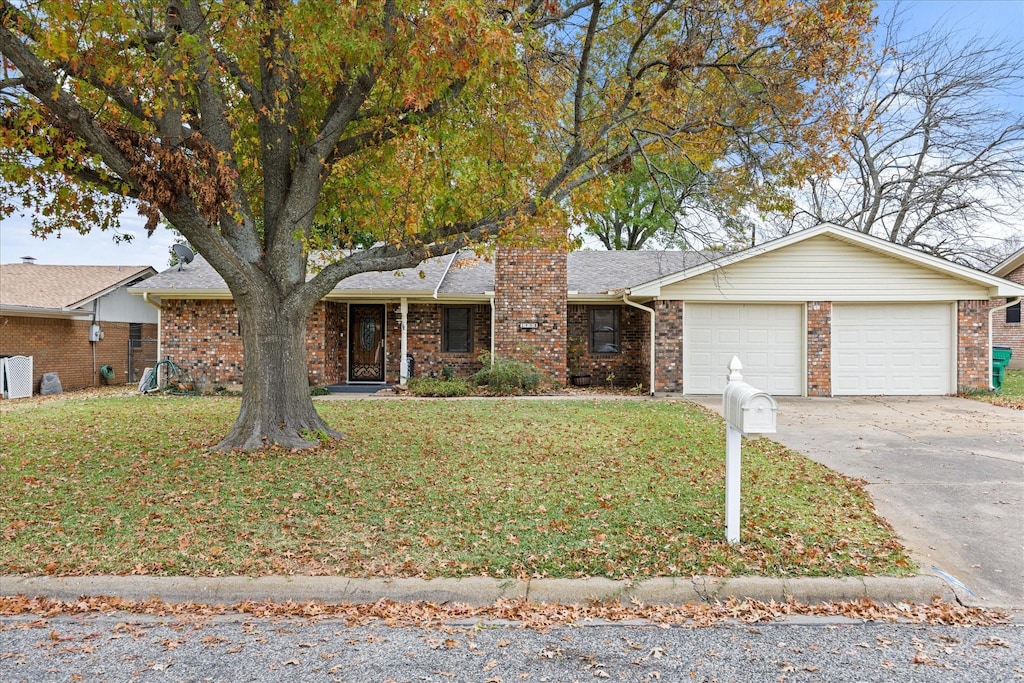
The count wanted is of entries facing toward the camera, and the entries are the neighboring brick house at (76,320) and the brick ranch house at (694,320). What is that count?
2

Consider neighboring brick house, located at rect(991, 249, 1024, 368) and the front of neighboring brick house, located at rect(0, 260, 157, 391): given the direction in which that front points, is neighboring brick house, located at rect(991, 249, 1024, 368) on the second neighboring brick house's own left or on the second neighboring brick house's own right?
on the second neighboring brick house's own left

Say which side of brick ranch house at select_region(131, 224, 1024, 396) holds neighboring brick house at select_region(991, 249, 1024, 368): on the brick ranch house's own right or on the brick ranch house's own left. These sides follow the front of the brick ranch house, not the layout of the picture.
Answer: on the brick ranch house's own left

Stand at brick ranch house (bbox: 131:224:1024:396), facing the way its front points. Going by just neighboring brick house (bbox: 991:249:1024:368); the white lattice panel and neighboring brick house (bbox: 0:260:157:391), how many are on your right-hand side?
2

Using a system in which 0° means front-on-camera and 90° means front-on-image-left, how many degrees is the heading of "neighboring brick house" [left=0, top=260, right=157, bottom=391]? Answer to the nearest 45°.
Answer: approximately 0°

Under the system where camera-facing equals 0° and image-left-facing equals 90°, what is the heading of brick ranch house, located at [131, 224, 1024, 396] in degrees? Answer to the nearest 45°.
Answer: approximately 0°

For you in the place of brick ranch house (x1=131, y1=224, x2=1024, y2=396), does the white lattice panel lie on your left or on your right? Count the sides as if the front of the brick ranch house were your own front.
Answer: on your right
